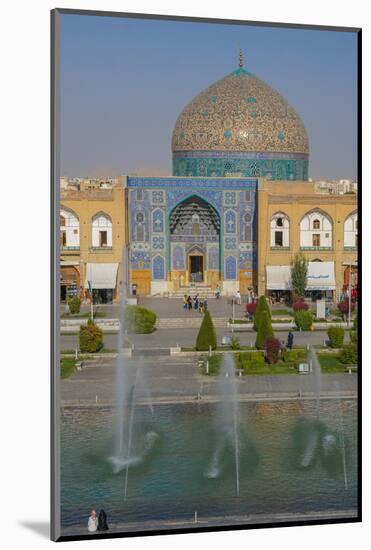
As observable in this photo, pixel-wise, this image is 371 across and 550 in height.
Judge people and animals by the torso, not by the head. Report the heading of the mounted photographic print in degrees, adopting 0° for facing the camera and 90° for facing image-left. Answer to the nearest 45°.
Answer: approximately 315°
